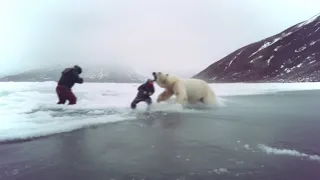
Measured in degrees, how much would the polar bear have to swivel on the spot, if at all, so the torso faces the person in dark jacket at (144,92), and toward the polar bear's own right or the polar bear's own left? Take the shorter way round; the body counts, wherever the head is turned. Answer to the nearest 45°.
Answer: approximately 45° to the polar bear's own left

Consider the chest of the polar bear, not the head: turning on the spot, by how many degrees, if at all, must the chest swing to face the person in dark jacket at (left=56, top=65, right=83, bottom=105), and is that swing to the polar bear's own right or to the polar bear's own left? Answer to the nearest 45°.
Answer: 0° — it already faces them

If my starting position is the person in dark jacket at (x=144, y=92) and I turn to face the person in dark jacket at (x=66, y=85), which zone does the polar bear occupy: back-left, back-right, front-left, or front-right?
back-right

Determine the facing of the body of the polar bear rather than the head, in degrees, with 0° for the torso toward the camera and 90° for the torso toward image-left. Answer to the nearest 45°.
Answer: approximately 90°

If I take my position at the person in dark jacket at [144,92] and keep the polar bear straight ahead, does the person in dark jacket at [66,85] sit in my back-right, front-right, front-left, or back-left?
back-left
